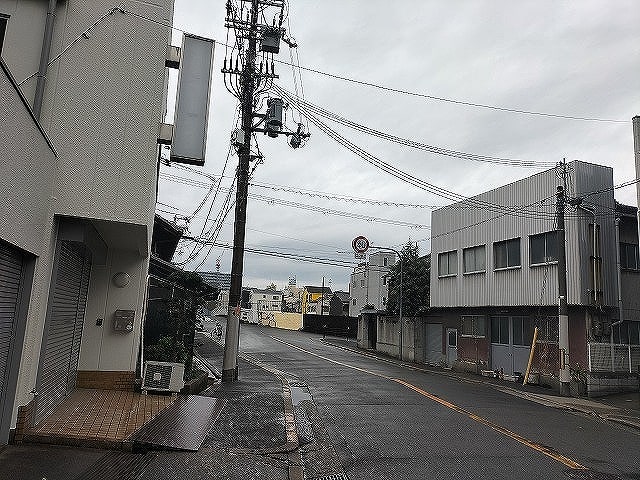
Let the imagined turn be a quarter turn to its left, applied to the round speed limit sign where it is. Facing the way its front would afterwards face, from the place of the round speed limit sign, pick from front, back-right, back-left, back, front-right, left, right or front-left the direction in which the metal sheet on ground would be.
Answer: right

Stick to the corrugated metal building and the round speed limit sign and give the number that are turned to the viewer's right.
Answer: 0

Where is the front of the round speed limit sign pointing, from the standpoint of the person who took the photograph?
facing the viewer

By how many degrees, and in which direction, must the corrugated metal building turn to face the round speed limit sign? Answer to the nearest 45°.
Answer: approximately 90° to its right

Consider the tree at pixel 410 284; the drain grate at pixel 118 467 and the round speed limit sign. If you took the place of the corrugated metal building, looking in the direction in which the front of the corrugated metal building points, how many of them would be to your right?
2

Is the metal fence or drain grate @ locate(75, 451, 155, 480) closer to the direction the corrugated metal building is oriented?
the drain grate

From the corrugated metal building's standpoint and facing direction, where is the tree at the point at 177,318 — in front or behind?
in front

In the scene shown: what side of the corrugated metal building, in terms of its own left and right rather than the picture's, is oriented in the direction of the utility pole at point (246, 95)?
front

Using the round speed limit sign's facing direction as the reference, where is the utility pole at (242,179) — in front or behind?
in front

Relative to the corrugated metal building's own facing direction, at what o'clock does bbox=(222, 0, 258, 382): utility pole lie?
The utility pole is roughly at 12 o'clock from the corrugated metal building.

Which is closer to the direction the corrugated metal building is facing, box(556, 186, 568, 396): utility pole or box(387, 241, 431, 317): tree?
the utility pole

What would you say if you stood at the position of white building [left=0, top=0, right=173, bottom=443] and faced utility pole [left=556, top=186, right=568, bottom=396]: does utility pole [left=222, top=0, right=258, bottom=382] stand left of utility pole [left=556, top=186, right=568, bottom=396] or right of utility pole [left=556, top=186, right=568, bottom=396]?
left

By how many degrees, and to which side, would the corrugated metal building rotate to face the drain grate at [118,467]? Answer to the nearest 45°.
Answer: approximately 45° to its left

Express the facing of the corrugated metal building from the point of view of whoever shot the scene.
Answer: facing the viewer and to the left of the viewer

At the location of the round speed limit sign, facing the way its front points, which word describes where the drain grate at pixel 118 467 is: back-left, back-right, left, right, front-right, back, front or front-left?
front

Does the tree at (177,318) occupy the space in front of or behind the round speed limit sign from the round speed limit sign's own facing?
in front

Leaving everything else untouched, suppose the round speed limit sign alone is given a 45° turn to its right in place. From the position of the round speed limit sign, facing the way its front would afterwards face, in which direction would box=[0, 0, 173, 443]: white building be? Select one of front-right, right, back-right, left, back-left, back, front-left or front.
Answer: front-left
